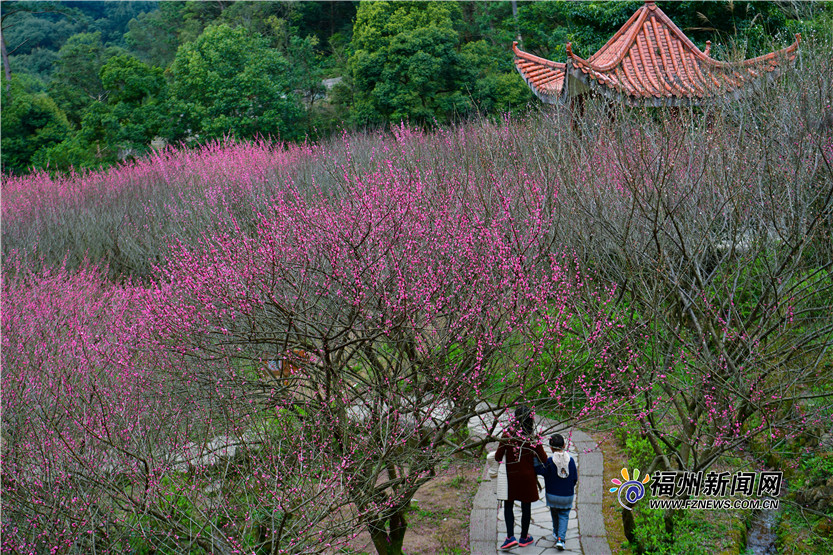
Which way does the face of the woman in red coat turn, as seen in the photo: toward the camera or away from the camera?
away from the camera

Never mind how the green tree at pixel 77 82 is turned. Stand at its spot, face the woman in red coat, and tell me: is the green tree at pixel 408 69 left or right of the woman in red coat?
left

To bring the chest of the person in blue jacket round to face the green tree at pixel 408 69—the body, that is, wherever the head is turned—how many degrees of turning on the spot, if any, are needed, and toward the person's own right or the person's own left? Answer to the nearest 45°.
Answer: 0° — they already face it

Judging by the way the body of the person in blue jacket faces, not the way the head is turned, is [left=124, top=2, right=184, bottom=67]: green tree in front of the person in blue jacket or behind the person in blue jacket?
in front

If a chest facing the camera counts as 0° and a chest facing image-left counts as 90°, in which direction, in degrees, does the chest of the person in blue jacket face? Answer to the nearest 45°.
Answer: approximately 180°

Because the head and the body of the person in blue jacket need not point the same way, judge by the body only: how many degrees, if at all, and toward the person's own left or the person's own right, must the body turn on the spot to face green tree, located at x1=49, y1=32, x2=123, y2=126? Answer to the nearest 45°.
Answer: approximately 45° to the person's own left

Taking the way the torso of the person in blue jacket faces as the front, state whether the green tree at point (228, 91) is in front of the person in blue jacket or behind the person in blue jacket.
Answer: in front

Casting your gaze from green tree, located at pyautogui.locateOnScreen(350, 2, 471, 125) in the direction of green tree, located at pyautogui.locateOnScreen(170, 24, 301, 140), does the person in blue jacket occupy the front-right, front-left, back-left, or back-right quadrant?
back-left

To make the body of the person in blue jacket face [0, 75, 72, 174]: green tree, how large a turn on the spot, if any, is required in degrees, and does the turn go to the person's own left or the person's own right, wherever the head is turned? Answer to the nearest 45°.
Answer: approximately 45° to the person's own left
